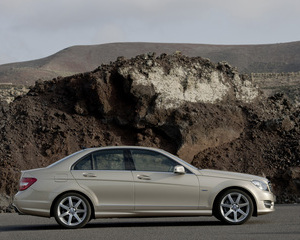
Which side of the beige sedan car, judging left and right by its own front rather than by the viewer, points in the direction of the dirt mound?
left

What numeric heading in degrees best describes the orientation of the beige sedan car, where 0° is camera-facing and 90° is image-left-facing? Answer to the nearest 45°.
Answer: approximately 270°
